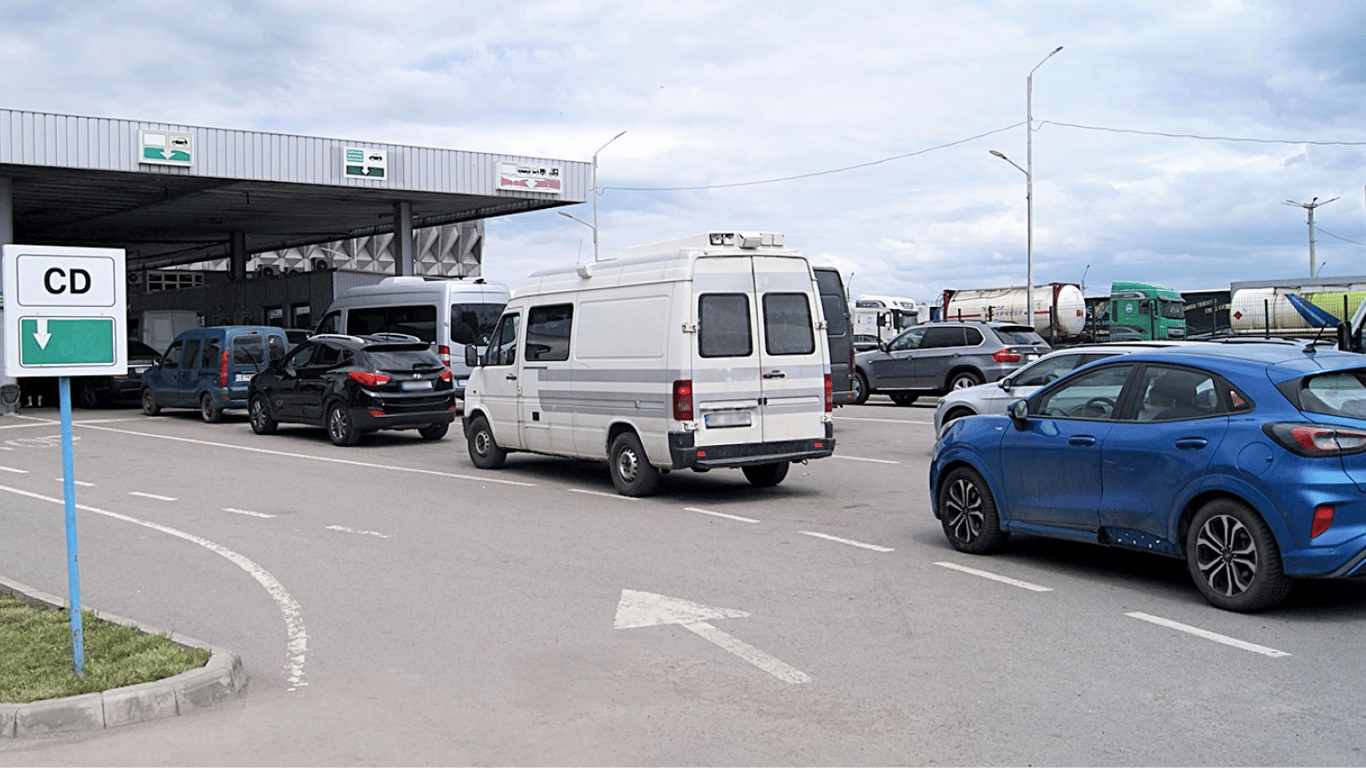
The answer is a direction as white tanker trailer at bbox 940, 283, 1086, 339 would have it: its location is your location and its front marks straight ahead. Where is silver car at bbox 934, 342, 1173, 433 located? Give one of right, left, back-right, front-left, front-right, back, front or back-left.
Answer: back-left

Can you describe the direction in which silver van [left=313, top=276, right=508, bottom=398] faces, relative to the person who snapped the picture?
facing away from the viewer and to the left of the viewer

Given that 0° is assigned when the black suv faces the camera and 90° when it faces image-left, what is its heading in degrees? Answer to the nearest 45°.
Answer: approximately 135°

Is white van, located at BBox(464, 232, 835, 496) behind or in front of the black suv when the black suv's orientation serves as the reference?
behind

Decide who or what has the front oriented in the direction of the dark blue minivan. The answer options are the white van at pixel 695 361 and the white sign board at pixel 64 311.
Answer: the white van

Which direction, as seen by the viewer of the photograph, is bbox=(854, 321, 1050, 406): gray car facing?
facing away from the viewer and to the left of the viewer

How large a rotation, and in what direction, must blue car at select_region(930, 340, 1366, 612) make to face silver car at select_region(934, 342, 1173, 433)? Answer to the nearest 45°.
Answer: approximately 45° to its right

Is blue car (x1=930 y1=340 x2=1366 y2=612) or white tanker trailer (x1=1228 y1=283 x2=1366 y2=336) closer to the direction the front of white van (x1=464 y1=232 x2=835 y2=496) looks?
the white tanker trailer

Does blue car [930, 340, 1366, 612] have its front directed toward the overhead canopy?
yes

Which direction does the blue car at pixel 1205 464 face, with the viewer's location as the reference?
facing away from the viewer and to the left of the viewer
